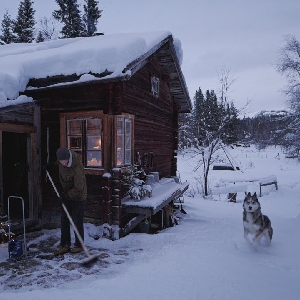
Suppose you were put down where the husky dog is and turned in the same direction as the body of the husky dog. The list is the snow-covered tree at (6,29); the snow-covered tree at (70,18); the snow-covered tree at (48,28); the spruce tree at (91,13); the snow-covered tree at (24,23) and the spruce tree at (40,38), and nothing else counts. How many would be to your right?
6

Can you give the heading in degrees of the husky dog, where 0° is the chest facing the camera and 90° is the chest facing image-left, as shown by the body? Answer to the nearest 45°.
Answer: approximately 45°

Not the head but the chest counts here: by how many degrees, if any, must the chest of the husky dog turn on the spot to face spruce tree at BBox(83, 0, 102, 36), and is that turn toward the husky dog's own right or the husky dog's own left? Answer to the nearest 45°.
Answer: approximately 90° to the husky dog's own right

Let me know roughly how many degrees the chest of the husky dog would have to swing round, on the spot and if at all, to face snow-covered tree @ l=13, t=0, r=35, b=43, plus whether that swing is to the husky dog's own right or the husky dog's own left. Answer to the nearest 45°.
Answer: approximately 90° to the husky dog's own right

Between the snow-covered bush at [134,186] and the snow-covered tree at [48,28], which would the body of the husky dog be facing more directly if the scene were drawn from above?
the snow-covered bush

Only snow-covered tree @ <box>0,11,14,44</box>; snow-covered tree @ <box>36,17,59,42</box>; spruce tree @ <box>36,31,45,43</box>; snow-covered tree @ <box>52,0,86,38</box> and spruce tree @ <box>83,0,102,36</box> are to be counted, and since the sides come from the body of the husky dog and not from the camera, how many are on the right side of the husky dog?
5

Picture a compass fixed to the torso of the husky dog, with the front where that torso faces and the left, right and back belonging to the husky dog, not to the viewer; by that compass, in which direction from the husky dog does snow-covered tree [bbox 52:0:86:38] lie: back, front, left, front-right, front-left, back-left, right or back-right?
right

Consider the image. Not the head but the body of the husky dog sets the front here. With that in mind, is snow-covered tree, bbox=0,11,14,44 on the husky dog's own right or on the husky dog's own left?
on the husky dog's own right

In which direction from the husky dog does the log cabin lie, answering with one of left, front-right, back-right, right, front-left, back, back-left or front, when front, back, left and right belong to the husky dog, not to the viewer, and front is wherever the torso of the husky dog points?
front-right

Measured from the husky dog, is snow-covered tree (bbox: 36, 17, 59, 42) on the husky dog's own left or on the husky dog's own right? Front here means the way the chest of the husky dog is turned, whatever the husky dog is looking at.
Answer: on the husky dog's own right

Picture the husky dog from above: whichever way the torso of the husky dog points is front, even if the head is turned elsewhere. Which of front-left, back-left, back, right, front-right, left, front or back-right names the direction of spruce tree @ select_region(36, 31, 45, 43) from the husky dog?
right
